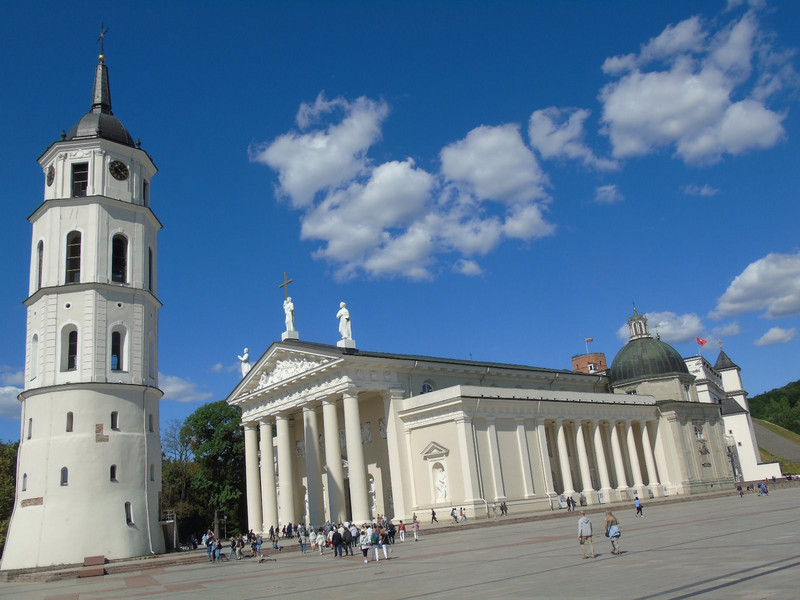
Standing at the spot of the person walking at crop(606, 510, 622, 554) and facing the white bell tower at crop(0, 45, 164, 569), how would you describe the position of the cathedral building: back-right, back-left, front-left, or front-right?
front-right

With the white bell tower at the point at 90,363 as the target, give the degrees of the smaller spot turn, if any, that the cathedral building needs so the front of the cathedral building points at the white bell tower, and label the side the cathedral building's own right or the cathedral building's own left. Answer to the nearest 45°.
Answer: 0° — it already faces it

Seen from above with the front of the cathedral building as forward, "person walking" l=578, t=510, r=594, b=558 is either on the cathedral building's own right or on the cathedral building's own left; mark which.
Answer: on the cathedral building's own left

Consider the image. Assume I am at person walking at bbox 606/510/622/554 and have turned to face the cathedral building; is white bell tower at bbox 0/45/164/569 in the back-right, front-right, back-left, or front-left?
front-left

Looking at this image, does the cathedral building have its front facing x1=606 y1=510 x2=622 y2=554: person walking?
no

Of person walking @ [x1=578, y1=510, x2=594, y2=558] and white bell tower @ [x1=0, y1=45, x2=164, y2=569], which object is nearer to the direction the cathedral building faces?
the white bell tower

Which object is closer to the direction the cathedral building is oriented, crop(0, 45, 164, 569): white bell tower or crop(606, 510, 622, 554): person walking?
the white bell tower
